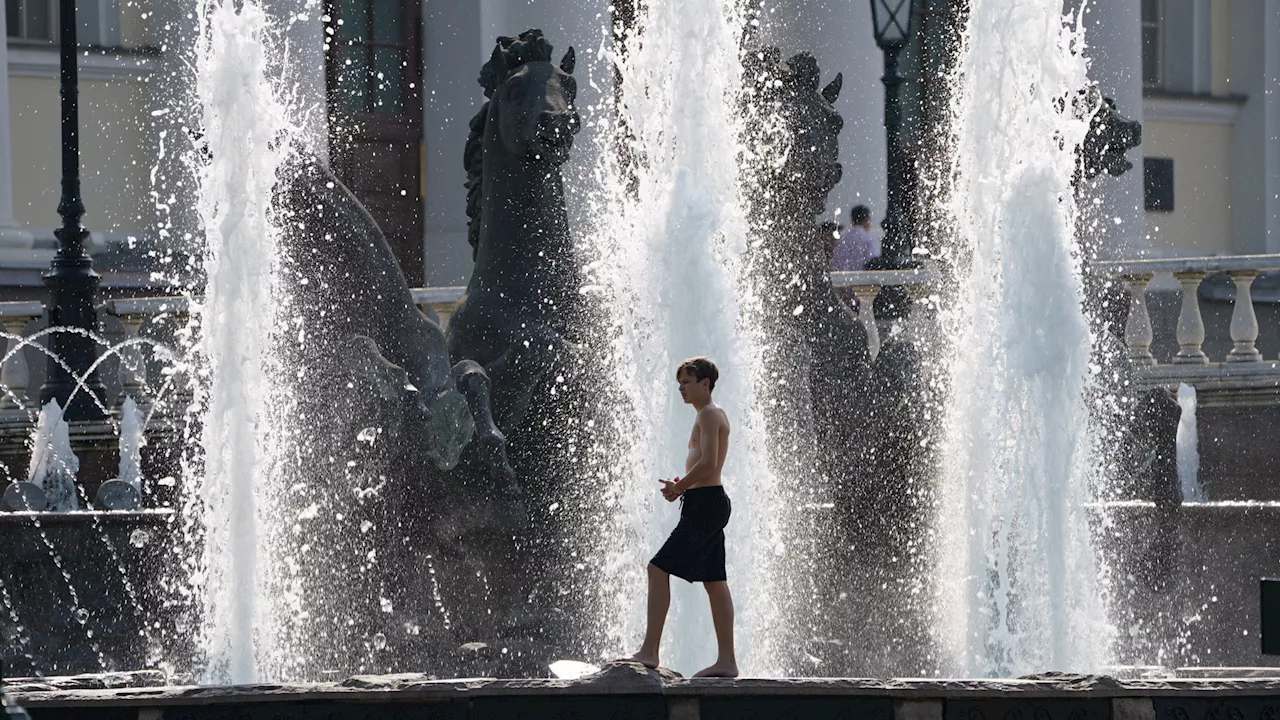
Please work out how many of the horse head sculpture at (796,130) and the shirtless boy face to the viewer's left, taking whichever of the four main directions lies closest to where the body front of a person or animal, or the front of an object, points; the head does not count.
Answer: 1

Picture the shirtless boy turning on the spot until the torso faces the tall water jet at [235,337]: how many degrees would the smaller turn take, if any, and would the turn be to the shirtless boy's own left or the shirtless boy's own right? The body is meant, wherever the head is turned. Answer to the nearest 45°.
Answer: approximately 45° to the shirtless boy's own right

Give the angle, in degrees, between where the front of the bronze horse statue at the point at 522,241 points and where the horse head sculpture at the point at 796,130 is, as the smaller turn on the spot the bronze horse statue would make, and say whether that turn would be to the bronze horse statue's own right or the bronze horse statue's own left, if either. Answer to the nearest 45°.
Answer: approximately 45° to the bronze horse statue's own left

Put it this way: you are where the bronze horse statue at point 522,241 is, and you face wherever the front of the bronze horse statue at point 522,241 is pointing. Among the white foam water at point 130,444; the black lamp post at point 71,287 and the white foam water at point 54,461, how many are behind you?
3

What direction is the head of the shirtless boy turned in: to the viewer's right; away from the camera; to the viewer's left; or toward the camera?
to the viewer's left

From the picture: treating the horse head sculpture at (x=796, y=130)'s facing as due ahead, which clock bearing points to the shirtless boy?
The shirtless boy is roughly at 2 o'clock from the horse head sculpture.

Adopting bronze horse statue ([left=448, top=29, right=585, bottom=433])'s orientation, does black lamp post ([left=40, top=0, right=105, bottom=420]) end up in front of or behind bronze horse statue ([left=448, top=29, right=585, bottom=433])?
behind

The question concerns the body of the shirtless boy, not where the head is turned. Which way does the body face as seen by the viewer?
to the viewer's left

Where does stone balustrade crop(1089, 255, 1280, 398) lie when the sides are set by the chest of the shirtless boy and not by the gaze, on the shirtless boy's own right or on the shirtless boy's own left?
on the shirtless boy's own right
